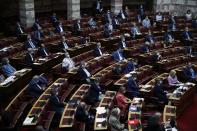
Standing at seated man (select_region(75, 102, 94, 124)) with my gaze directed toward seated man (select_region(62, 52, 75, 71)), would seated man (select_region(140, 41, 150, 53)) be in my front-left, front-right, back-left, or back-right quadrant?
front-right

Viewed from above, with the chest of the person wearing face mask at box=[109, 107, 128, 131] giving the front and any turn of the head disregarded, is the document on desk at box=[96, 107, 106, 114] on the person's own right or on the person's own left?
on the person's own left

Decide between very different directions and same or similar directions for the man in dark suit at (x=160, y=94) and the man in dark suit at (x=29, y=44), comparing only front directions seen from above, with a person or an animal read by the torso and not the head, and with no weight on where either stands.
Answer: same or similar directions

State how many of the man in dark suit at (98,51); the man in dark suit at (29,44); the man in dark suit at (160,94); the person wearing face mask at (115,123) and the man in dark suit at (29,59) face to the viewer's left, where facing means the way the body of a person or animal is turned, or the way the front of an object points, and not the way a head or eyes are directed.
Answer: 0

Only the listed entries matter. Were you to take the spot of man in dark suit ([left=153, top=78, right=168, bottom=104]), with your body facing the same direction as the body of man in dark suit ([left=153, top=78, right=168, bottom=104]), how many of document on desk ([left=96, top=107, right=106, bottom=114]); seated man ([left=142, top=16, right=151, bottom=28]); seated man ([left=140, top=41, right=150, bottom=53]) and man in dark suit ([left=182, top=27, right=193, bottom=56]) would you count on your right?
1

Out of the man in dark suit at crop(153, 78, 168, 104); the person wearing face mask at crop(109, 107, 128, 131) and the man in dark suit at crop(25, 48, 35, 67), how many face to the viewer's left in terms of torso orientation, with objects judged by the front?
0
